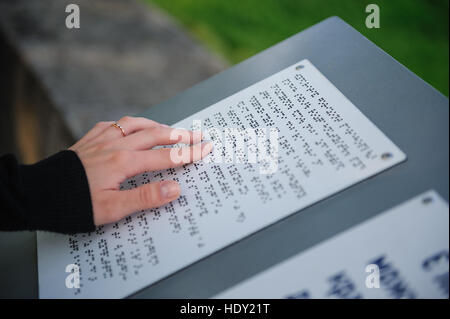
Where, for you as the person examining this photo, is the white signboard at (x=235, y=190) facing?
facing the viewer and to the left of the viewer
